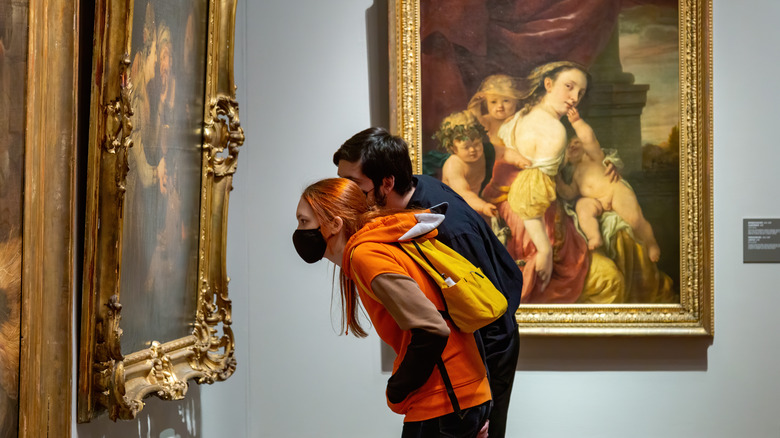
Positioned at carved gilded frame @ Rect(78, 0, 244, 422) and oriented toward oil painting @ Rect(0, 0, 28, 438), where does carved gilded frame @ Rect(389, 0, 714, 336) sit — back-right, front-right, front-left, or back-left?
back-left

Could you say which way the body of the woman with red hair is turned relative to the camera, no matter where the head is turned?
to the viewer's left

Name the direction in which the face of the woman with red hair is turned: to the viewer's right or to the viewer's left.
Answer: to the viewer's left

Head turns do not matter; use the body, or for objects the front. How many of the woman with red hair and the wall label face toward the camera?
1

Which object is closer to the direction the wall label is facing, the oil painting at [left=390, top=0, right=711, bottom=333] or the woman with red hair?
the woman with red hair

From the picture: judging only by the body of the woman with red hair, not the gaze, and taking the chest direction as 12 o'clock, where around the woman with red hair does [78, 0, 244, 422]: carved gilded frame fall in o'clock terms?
The carved gilded frame is roughly at 12 o'clock from the woman with red hair.

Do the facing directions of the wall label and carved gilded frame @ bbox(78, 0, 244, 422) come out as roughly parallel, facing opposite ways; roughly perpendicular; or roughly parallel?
roughly perpendicular

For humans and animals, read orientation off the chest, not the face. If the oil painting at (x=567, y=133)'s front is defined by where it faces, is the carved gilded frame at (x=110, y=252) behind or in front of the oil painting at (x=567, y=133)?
in front

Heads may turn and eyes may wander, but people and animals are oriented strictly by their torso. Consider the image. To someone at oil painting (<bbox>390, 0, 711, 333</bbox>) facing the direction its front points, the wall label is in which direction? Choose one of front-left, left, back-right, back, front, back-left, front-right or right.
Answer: left

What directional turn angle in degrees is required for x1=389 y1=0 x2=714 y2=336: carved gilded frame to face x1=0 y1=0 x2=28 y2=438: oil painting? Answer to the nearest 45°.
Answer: approximately 45° to its right

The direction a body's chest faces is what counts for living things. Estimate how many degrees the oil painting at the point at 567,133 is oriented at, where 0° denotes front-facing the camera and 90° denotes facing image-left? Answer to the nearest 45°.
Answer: approximately 0°

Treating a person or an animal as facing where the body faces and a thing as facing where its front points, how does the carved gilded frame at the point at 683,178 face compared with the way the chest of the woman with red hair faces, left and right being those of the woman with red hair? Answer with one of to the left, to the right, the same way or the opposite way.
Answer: to the left
